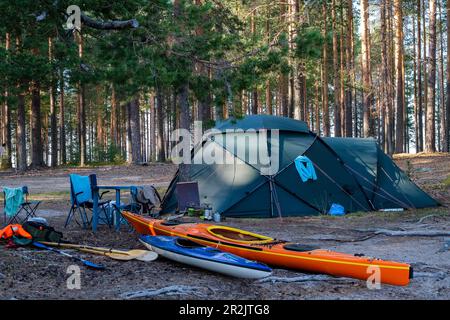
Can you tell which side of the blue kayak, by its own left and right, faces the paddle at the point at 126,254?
back

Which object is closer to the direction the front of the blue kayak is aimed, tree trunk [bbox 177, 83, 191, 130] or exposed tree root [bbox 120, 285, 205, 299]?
the exposed tree root

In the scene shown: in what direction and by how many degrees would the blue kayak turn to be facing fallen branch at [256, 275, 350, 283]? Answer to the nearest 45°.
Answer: approximately 45° to its left

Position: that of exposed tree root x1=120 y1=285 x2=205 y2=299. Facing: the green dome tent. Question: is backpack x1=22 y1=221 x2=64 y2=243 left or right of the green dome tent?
left

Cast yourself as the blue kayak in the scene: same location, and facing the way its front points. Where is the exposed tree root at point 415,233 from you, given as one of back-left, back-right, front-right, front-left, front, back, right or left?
left

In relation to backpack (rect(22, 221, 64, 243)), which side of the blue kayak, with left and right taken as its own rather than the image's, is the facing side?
back

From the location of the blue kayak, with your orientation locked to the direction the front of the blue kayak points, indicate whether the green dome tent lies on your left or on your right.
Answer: on your left

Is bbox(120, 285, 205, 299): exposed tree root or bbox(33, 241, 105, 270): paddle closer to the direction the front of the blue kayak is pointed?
the exposed tree root

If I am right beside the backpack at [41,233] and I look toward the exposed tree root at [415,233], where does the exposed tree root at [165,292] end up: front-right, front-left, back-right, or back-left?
front-right
